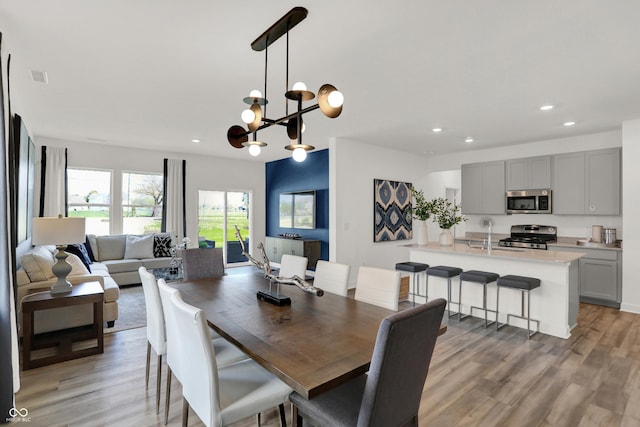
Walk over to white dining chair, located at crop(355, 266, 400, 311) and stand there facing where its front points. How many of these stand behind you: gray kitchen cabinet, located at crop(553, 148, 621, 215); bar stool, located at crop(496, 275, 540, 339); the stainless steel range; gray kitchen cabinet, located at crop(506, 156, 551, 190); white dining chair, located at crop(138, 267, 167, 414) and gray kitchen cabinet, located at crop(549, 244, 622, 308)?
5

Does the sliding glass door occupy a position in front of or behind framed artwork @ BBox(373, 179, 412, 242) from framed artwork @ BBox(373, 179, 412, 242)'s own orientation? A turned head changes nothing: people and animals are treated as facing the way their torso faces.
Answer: behind

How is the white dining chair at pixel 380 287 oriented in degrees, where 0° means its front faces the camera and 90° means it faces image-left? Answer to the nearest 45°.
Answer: approximately 45°

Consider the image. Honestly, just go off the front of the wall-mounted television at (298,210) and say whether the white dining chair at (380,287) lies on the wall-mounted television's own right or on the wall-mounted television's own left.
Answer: on the wall-mounted television's own left

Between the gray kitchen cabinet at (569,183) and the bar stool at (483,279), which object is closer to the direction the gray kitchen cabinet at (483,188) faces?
the bar stool

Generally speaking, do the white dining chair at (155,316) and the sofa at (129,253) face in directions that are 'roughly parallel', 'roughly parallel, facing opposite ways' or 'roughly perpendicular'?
roughly perpendicular

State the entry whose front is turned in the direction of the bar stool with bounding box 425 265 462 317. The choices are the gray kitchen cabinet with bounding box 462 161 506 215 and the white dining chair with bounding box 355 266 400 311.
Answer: the gray kitchen cabinet

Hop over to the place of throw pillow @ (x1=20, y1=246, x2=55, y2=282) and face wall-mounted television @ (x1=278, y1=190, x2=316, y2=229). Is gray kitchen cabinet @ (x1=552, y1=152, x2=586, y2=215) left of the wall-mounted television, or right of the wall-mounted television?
right

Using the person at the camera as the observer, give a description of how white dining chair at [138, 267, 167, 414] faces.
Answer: facing to the right of the viewer

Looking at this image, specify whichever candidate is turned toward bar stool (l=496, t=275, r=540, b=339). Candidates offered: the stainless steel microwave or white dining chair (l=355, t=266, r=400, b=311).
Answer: the stainless steel microwave

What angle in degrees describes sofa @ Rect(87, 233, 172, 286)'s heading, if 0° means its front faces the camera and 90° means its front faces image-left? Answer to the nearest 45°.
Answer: approximately 0°

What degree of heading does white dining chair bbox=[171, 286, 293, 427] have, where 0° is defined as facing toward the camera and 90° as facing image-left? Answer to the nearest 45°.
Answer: approximately 225°
